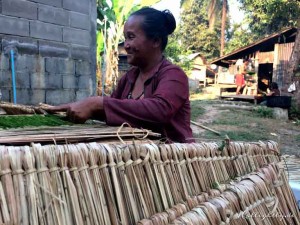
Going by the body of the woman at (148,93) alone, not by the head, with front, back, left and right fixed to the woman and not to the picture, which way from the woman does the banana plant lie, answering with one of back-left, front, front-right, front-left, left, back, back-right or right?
back-right

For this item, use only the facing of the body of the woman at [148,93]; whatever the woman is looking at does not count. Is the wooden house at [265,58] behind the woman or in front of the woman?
behind

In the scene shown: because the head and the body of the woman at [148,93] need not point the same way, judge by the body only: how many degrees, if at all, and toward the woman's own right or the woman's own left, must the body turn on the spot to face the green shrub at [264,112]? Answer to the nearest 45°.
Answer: approximately 180°

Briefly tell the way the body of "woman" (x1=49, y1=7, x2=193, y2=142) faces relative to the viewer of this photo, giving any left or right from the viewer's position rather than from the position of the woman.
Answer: facing the viewer and to the left of the viewer

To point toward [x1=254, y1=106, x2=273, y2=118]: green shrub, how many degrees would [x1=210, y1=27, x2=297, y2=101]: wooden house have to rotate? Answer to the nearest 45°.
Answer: approximately 45° to its left

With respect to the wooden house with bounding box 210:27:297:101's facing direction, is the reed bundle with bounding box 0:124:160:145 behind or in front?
in front

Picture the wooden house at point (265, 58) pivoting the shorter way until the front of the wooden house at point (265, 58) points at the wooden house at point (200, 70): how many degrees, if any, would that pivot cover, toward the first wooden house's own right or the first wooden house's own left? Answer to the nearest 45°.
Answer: approximately 90° to the first wooden house's own right

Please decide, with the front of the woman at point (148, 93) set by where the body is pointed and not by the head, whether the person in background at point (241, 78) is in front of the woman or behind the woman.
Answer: behind

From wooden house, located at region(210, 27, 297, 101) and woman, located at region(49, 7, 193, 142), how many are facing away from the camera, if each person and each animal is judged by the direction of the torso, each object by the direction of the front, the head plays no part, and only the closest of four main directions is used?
0

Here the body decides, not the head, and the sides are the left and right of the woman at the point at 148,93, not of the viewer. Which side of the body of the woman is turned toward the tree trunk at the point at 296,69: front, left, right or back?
back

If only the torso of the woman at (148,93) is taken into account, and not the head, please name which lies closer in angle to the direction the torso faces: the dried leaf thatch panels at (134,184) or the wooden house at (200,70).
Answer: the dried leaf thatch panels

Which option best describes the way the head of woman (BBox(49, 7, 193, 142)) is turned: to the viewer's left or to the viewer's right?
to the viewer's left

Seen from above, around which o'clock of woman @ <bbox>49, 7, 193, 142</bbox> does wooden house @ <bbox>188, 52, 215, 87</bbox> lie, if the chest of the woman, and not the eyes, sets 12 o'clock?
The wooden house is roughly at 5 o'clock from the woman.
